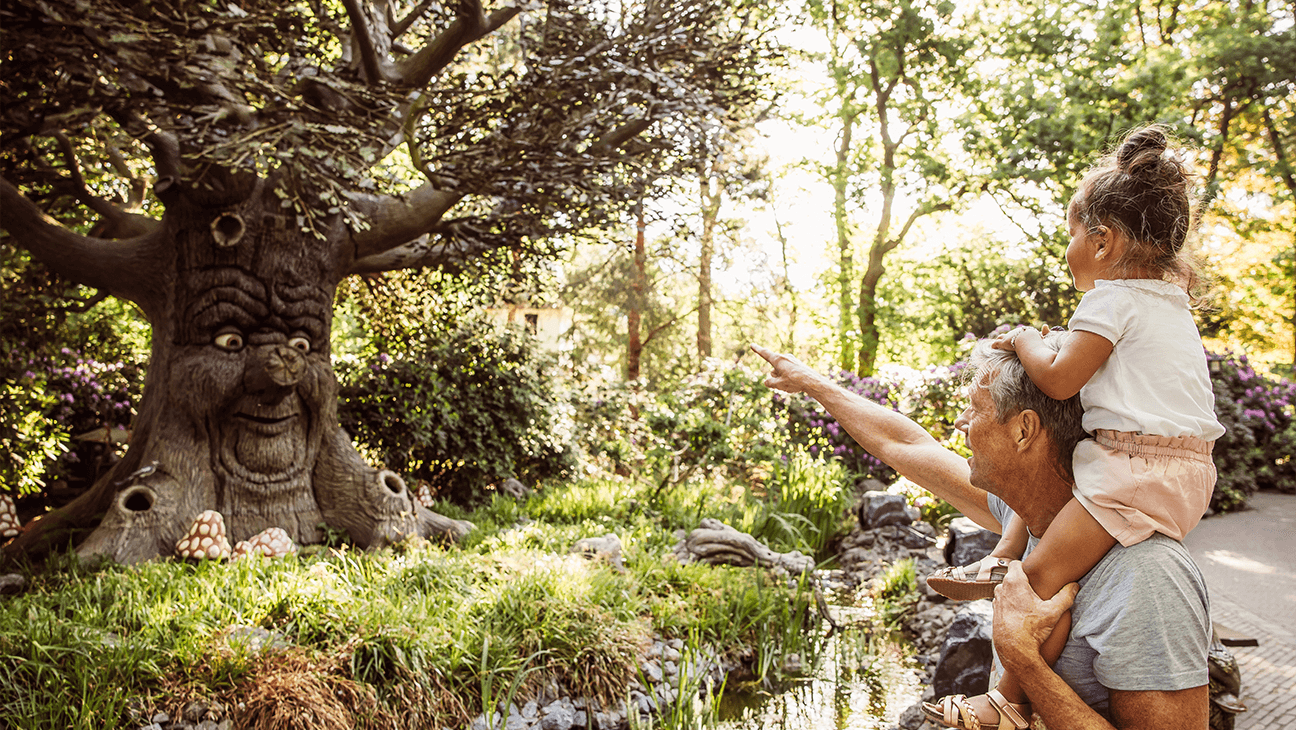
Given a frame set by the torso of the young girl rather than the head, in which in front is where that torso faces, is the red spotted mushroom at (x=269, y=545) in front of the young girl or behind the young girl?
in front

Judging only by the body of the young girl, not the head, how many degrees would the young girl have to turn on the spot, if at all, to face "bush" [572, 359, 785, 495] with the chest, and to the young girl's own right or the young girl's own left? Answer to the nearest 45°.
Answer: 0° — they already face it

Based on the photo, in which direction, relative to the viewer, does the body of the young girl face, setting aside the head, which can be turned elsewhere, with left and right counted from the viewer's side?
facing away from the viewer and to the left of the viewer

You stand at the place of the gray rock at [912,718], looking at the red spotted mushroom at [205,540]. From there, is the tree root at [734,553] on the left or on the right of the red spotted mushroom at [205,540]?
right

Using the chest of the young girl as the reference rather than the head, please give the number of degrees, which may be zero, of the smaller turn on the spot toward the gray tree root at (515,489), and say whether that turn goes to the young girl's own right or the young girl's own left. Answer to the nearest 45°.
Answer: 0° — they already face it

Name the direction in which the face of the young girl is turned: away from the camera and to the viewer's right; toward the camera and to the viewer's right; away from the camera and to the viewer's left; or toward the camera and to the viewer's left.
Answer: away from the camera and to the viewer's left

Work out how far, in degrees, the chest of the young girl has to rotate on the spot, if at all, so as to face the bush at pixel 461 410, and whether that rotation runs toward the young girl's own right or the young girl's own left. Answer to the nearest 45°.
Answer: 0° — they already face it

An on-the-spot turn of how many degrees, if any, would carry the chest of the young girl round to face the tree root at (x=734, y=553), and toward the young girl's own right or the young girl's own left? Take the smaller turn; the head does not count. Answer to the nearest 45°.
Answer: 0° — they already face it

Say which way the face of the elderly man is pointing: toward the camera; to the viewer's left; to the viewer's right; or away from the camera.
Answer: to the viewer's left
